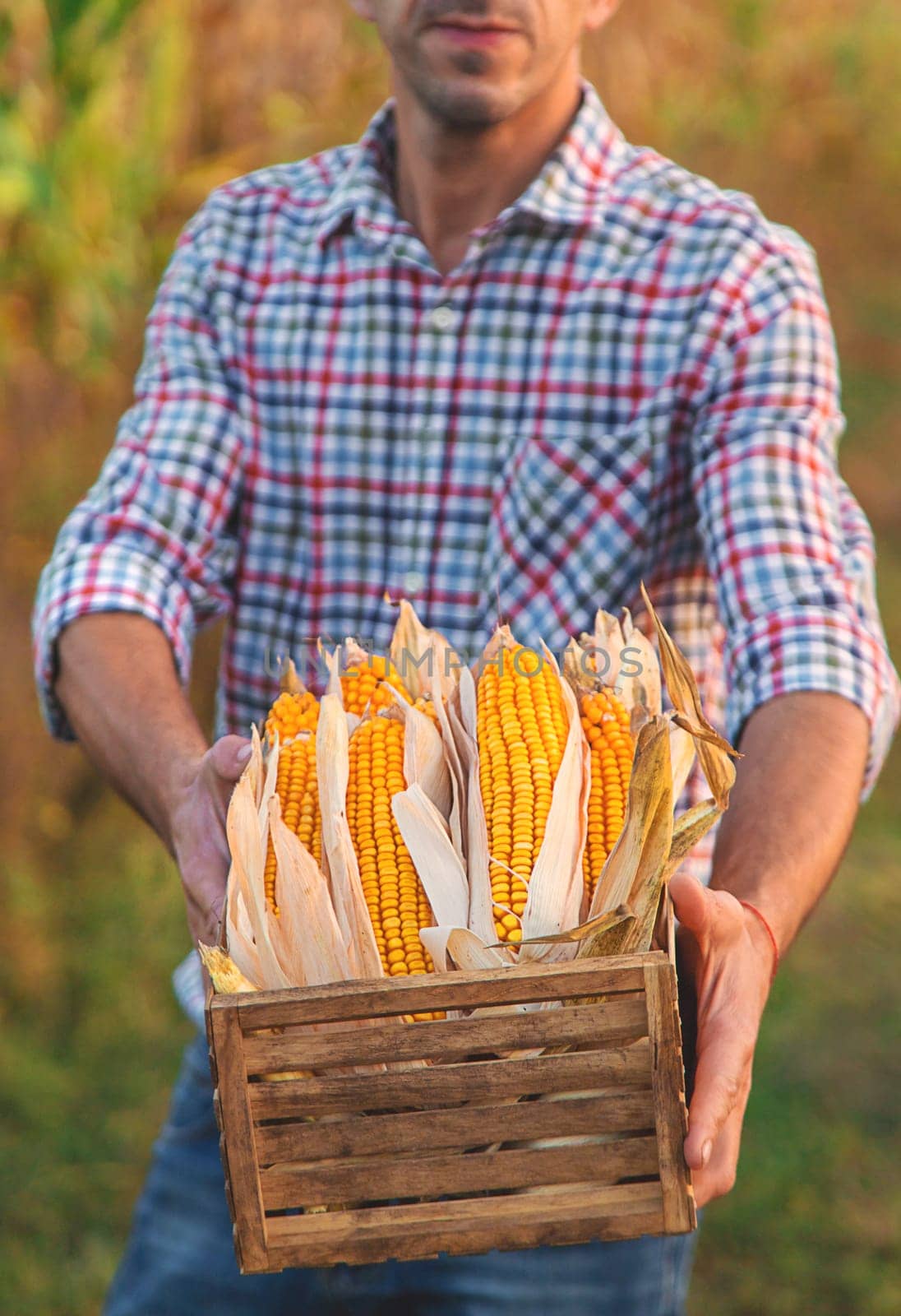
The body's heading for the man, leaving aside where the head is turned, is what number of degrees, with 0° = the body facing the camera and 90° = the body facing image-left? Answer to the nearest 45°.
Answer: approximately 0°
